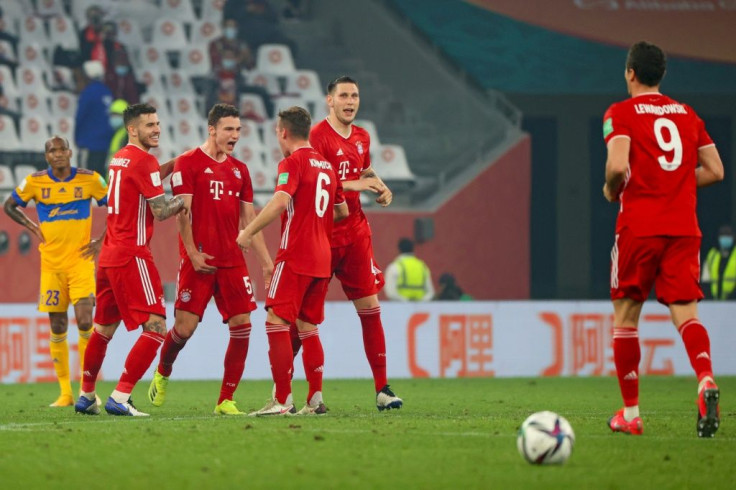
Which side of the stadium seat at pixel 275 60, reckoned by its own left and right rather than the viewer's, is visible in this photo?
front

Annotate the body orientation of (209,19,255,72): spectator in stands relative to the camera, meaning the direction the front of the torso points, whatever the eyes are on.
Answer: toward the camera

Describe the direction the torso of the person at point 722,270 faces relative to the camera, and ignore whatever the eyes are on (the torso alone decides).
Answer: toward the camera

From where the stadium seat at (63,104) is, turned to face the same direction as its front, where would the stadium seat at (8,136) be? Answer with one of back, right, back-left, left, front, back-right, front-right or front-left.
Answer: front-right

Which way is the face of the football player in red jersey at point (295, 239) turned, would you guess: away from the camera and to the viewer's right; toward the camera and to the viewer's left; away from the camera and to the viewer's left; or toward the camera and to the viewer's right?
away from the camera and to the viewer's left

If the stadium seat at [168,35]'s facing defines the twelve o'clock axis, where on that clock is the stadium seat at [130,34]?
the stadium seat at [130,34] is roughly at 3 o'clock from the stadium seat at [168,35].

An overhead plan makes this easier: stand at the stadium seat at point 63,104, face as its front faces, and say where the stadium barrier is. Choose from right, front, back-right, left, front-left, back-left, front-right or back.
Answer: front-left

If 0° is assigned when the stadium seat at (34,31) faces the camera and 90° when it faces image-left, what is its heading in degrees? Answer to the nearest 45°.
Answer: approximately 315°

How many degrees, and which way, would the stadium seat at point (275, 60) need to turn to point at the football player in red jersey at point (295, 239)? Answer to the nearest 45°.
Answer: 0° — it already faces them

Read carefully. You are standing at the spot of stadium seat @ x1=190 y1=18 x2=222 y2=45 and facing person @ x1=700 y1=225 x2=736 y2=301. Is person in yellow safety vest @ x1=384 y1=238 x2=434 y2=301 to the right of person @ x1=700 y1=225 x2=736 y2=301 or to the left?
right
